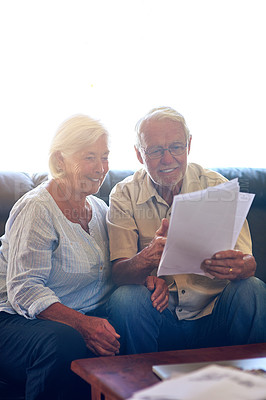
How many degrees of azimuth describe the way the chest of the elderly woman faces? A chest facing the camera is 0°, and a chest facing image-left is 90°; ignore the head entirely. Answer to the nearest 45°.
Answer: approximately 315°

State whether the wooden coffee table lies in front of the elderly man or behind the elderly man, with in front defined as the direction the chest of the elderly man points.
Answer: in front

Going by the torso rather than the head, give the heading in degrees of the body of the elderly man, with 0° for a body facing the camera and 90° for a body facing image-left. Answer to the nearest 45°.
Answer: approximately 0°

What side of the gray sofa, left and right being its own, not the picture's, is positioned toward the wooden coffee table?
front

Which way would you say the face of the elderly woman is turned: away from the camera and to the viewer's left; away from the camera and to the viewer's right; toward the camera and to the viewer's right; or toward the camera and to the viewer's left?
toward the camera and to the viewer's right
